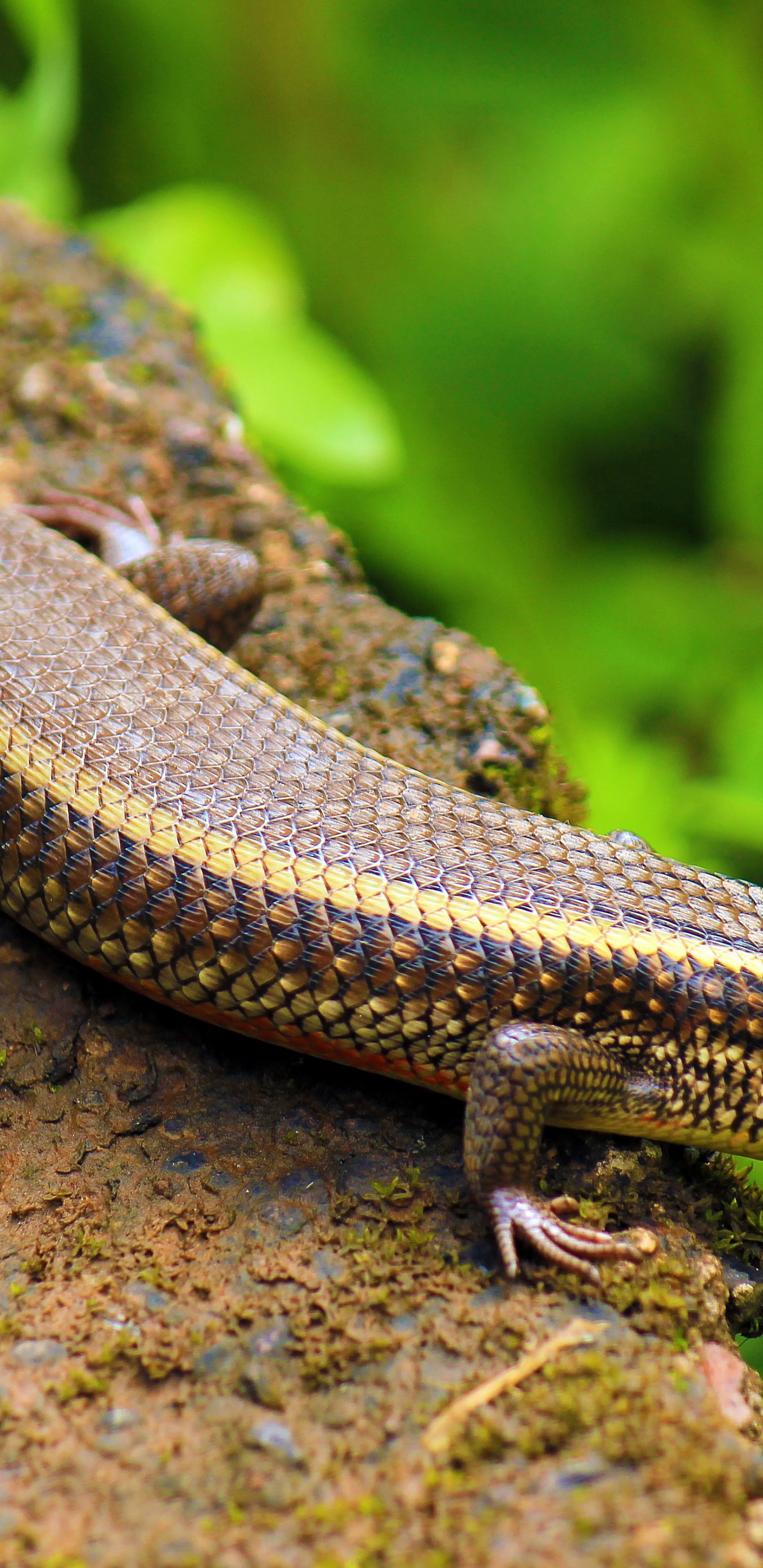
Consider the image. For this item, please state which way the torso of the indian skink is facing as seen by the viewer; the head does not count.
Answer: to the viewer's right

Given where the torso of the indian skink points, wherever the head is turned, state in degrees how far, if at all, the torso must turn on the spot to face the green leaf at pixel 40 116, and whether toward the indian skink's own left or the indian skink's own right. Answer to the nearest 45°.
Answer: approximately 135° to the indian skink's own left

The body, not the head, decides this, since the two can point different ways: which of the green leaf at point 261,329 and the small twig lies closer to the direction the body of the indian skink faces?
the small twig

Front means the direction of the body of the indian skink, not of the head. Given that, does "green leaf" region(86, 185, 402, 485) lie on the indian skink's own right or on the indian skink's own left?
on the indian skink's own left

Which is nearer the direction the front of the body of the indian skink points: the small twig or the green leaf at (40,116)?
the small twig

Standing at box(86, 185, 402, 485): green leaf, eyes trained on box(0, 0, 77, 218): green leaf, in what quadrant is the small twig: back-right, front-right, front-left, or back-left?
back-left

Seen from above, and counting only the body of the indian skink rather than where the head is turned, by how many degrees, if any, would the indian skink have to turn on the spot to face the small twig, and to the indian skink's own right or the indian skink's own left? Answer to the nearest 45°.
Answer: approximately 45° to the indian skink's own right
